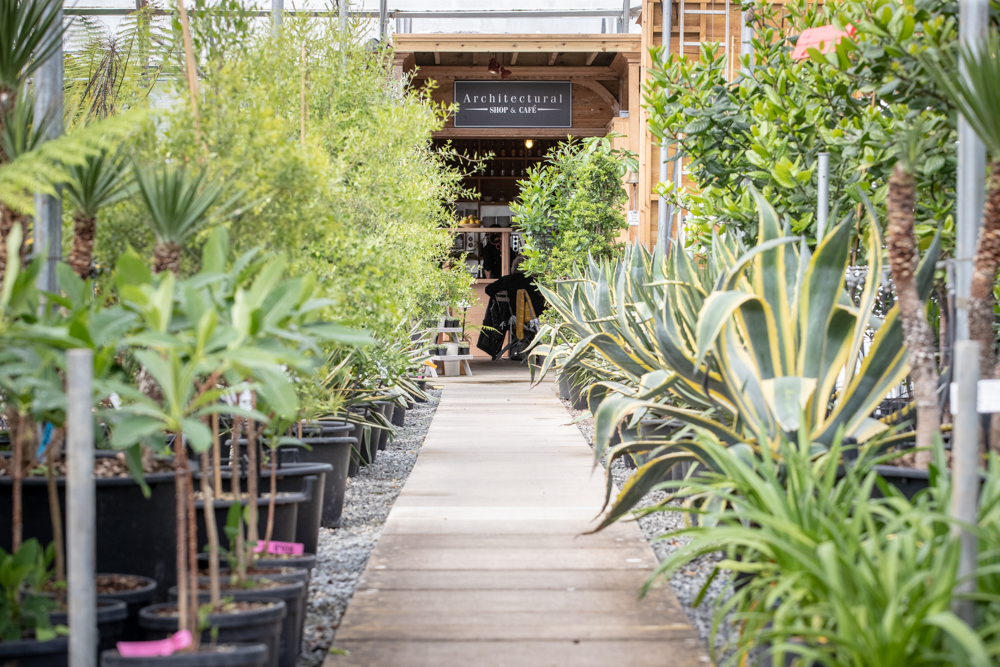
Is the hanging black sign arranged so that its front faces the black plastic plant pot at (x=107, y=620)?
yes

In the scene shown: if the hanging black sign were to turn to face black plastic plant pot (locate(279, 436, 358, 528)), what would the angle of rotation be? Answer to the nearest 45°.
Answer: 0° — it already faces it

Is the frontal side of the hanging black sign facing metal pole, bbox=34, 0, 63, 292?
yes

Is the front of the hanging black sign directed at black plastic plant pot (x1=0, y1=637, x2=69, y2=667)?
yes

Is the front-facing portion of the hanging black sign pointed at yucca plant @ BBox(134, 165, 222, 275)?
yes

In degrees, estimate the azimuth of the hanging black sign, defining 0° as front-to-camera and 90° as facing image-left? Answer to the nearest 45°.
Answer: approximately 0°

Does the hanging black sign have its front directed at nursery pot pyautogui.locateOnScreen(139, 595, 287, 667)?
yes

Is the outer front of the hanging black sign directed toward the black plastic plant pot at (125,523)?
yes
